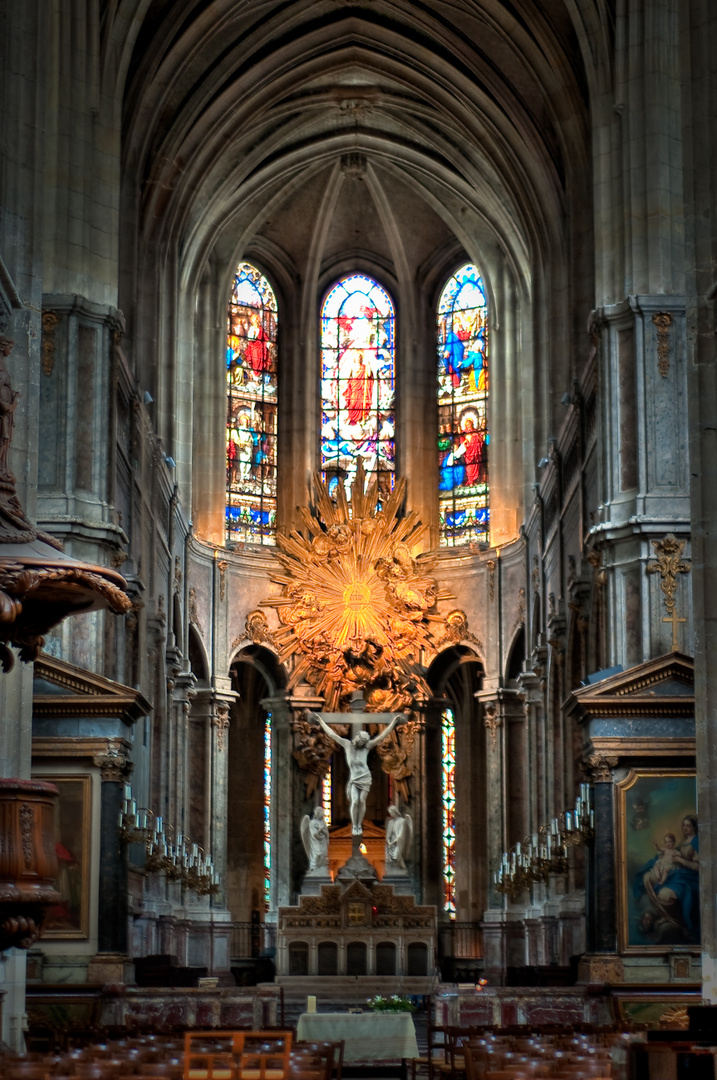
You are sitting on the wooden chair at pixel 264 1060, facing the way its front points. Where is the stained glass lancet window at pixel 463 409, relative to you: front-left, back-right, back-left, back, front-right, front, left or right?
front

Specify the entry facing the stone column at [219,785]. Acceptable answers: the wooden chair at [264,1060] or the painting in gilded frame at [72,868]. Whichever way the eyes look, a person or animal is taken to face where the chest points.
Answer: the wooden chair

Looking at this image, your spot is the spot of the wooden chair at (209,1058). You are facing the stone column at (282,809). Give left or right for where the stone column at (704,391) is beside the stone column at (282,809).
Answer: right

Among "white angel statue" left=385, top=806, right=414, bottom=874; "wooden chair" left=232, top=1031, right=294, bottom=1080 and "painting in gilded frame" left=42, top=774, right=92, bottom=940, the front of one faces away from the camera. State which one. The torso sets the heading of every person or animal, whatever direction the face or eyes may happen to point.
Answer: the wooden chair

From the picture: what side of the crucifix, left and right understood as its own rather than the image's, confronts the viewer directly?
front

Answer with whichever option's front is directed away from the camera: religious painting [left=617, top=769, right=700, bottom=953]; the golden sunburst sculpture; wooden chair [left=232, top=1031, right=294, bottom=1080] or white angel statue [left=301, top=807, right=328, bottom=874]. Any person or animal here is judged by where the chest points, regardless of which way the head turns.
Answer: the wooden chair

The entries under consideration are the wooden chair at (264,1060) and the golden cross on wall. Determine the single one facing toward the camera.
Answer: the golden cross on wall

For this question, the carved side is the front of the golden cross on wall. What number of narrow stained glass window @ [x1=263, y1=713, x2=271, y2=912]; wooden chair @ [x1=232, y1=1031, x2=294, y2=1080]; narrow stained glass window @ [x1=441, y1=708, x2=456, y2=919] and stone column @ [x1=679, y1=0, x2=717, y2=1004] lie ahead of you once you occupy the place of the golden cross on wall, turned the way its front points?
2

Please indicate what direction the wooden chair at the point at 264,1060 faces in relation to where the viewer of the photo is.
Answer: facing away from the viewer

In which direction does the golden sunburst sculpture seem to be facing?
toward the camera

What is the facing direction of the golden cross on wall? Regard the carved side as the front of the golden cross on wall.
toward the camera
